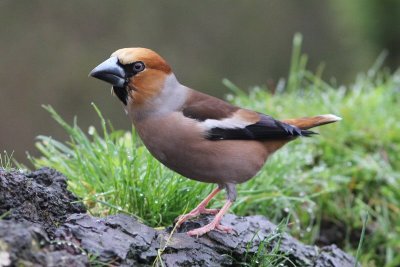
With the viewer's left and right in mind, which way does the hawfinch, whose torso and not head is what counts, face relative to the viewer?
facing to the left of the viewer

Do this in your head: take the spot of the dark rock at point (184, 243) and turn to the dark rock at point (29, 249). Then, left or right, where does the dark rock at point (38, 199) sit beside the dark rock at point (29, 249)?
right

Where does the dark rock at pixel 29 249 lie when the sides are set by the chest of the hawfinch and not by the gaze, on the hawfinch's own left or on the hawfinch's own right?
on the hawfinch's own left

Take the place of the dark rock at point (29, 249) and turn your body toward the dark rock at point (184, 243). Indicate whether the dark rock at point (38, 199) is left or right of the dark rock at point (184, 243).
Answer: left

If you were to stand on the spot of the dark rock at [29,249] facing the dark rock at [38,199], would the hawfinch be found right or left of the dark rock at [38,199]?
right

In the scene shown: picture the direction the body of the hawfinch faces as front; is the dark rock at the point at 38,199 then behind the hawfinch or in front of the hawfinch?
in front
